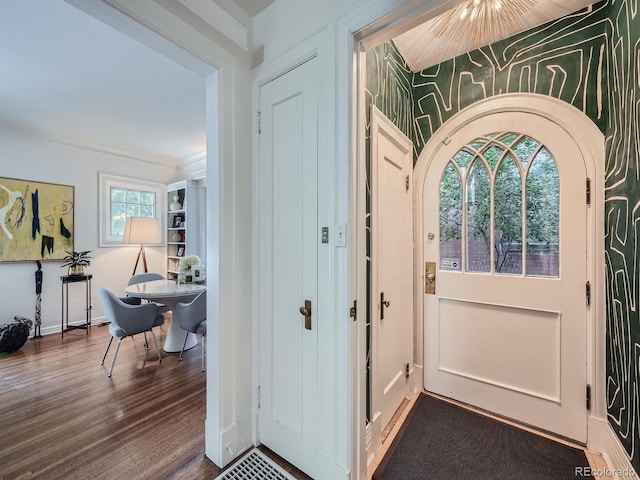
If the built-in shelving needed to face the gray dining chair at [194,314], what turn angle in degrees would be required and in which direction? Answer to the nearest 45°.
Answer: approximately 45° to its left

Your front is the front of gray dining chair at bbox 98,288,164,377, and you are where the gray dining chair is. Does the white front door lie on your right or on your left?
on your right

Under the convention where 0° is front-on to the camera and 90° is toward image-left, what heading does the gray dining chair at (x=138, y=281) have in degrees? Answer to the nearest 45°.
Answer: approximately 315°

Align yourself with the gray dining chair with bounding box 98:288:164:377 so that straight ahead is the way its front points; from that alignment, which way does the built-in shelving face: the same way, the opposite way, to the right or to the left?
the opposite way

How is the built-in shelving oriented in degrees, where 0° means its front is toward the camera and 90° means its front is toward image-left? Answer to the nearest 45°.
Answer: approximately 45°

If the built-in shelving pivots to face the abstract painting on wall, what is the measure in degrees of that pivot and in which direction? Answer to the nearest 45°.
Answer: approximately 45° to its right

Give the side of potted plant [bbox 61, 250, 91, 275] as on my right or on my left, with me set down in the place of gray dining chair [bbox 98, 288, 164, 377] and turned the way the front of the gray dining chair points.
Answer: on my left

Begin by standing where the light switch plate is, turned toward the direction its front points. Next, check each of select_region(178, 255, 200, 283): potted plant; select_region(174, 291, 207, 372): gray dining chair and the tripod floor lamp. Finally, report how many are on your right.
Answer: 3

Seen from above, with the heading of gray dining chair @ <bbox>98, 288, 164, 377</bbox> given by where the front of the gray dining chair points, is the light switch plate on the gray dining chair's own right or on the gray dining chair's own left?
on the gray dining chair's own right

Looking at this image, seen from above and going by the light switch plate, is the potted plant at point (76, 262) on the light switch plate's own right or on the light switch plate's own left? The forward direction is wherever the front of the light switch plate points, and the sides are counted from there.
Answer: on the light switch plate's own right

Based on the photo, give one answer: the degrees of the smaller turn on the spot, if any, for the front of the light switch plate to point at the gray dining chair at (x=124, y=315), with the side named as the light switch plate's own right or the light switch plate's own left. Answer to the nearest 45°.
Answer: approximately 90° to the light switch plate's own right

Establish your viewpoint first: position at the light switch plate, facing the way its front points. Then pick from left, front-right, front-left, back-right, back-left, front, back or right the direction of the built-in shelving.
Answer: right

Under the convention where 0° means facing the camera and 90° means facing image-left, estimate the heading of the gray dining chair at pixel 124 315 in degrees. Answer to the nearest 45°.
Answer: approximately 225°
